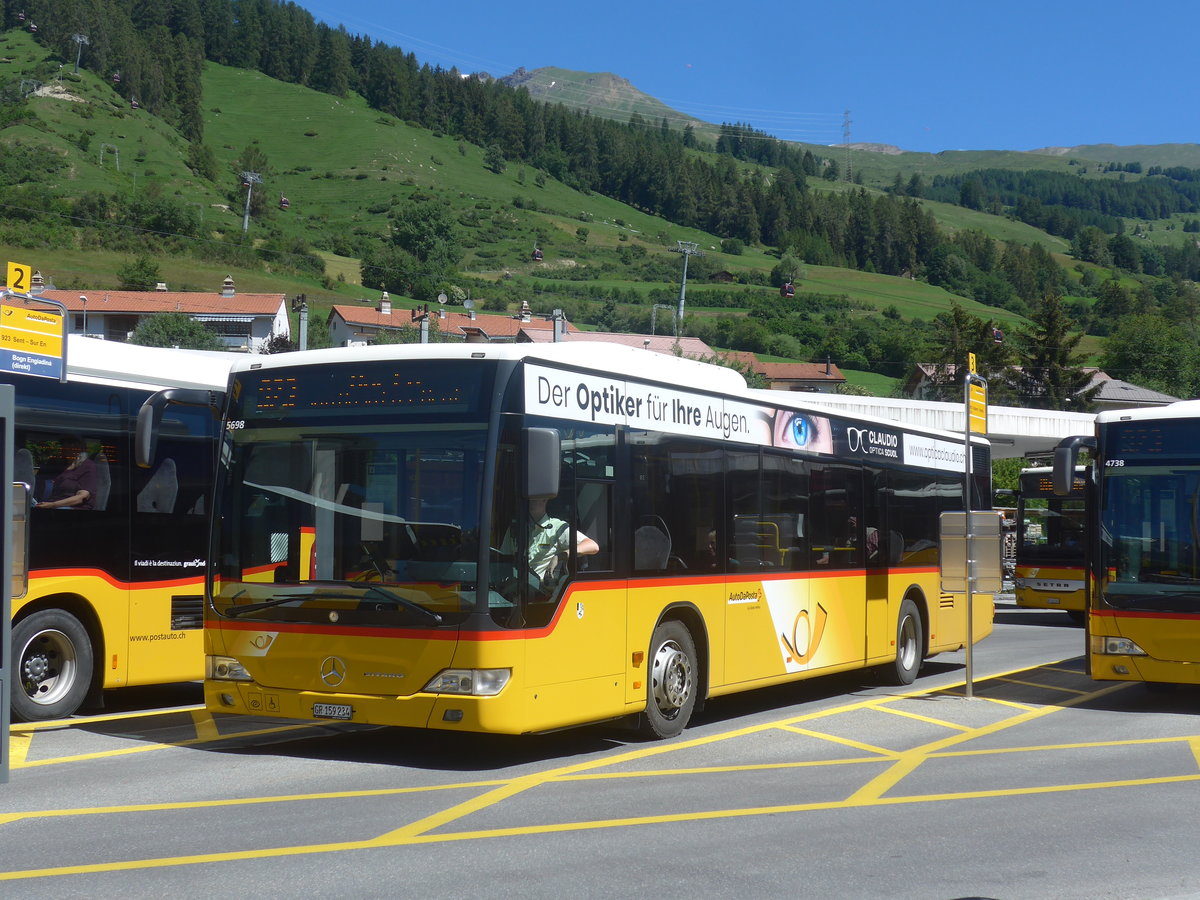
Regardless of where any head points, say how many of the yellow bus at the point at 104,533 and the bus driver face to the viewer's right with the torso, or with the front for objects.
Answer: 0

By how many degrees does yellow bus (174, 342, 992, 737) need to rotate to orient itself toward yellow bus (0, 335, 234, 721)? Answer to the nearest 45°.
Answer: approximately 90° to its right

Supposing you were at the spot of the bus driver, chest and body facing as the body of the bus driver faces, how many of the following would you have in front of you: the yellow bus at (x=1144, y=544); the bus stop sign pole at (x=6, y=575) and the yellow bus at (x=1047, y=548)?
1

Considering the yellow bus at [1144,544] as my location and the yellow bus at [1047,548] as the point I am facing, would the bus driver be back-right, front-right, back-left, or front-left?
back-left

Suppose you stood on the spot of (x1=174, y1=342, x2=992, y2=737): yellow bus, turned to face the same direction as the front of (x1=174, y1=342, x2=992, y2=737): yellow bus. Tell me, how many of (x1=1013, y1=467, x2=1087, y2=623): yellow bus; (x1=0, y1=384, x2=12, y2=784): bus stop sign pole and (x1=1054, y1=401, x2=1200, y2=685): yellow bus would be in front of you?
1

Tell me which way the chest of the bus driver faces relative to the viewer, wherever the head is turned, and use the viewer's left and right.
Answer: facing the viewer and to the left of the viewer

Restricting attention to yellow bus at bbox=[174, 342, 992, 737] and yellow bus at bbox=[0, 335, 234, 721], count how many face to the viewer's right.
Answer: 0

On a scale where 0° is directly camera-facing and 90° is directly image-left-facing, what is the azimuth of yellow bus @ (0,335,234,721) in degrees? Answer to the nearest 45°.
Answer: approximately 45°

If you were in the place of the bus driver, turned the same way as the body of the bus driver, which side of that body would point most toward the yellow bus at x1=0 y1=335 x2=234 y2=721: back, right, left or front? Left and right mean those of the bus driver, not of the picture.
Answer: right

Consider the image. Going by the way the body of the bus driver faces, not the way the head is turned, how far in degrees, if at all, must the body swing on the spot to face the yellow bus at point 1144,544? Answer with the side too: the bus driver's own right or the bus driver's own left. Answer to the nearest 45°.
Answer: approximately 180°

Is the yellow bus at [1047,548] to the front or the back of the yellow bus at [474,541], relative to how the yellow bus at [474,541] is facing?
to the back

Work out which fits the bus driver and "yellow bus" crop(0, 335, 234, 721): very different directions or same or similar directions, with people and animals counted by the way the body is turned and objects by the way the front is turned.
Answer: same or similar directions

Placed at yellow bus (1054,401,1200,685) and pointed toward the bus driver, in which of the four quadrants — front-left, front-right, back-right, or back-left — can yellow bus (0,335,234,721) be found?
front-right

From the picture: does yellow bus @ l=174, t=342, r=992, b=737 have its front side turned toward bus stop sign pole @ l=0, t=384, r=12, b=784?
yes

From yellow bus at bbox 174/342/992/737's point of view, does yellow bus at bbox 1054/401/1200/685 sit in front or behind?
behind
